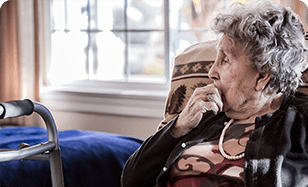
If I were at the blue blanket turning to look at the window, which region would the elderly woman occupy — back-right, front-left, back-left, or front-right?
back-right

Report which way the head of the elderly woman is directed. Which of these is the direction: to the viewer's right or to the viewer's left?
to the viewer's left

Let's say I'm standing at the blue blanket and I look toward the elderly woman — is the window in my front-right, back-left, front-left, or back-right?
back-left

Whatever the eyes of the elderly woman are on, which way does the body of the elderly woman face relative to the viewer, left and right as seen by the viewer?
facing the viewer and to the left of the viewer

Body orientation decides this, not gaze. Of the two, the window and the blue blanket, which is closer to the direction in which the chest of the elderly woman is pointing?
the blue blanket

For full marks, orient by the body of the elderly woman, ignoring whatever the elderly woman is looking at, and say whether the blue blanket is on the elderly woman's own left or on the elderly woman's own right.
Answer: on the elderly woman's own right

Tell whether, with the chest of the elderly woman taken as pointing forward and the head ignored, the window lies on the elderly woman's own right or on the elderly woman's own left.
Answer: on the elderly woman's own right
